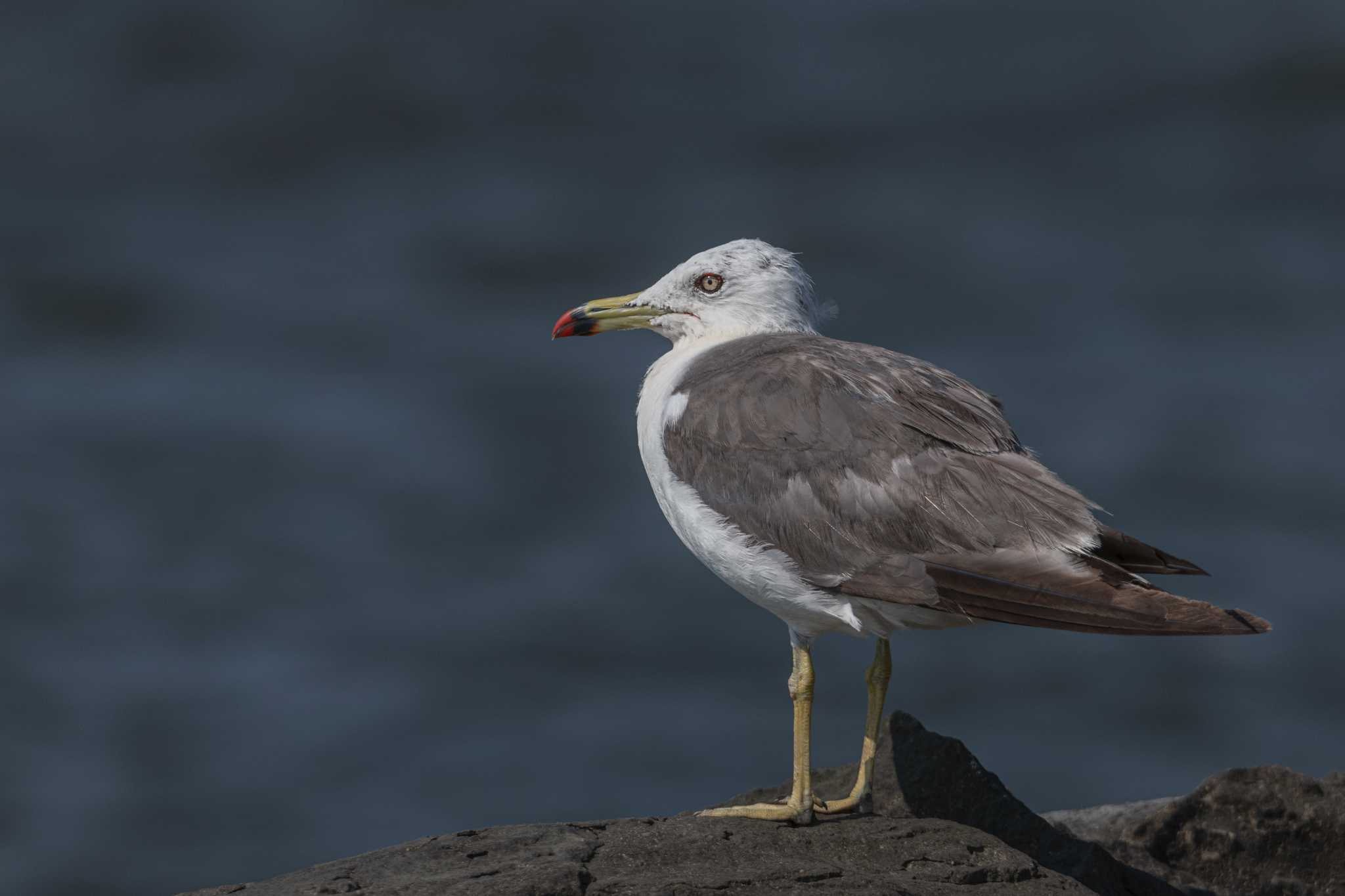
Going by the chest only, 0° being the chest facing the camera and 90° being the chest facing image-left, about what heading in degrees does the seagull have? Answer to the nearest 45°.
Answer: approximately 90°

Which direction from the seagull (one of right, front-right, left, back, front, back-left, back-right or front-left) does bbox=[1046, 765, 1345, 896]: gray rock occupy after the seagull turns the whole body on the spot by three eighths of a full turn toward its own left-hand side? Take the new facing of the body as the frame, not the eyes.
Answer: left
